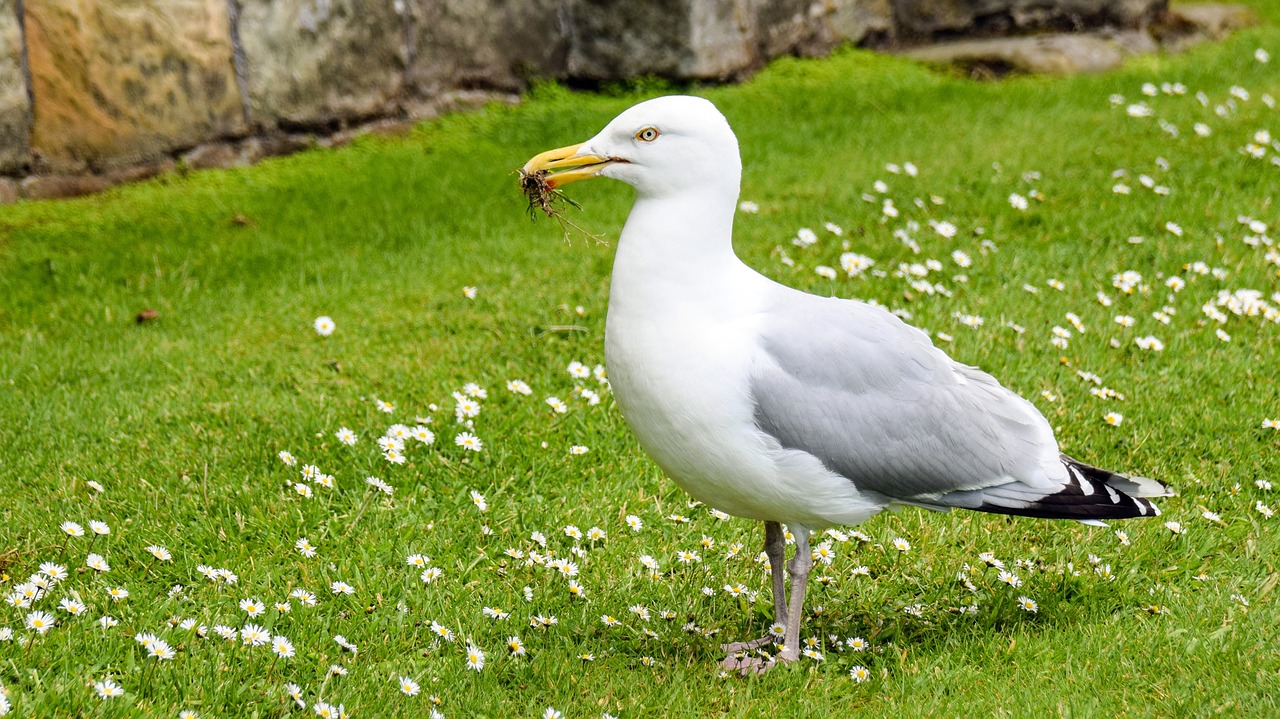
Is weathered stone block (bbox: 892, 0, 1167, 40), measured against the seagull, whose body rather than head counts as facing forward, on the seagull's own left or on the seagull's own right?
on the seagull's own right

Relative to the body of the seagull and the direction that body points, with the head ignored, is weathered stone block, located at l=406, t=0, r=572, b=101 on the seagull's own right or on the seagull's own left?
on the seagull's own right

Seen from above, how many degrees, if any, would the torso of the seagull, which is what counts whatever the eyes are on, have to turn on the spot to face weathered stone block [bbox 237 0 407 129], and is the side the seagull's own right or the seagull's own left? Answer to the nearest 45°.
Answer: approximately 45° to the seagull's own right

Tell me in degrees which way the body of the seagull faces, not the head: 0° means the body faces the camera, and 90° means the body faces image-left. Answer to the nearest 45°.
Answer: approximately 90°

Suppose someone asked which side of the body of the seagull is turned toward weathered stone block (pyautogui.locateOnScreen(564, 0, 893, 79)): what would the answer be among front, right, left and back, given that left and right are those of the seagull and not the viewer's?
right
